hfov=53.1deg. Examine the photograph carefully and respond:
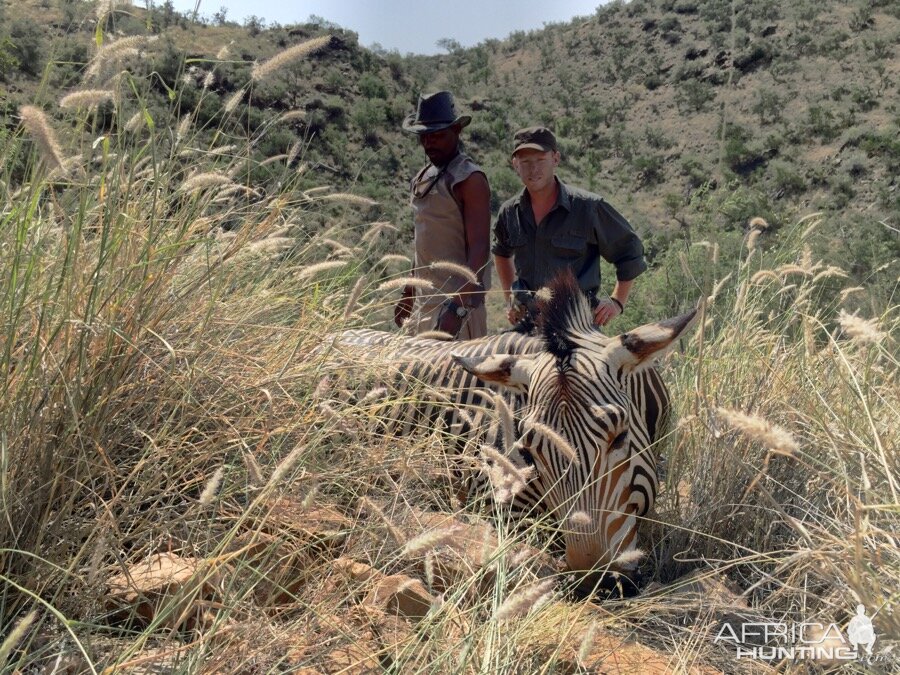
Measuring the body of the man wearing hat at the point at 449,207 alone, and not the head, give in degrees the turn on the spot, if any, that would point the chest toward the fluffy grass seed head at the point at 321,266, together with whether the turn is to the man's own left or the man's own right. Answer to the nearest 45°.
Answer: approximately 45° to the man's own left

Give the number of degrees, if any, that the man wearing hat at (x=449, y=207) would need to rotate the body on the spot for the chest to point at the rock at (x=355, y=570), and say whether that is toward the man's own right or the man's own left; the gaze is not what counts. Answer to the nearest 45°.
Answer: approximately 45° to the man's own left

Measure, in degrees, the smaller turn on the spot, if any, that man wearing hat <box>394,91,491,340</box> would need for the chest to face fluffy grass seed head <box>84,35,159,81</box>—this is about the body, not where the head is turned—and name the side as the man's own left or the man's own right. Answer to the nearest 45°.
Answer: approximately 45° to the man's own left

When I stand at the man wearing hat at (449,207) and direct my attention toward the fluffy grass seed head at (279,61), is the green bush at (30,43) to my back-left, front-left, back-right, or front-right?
back-right

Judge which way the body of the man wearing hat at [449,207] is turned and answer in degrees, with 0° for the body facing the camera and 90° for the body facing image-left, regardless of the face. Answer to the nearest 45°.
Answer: approximately 45°

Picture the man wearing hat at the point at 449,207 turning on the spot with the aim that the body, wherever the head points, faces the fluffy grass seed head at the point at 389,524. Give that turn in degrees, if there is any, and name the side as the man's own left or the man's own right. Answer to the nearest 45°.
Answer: approximately 45° to the man's own left
